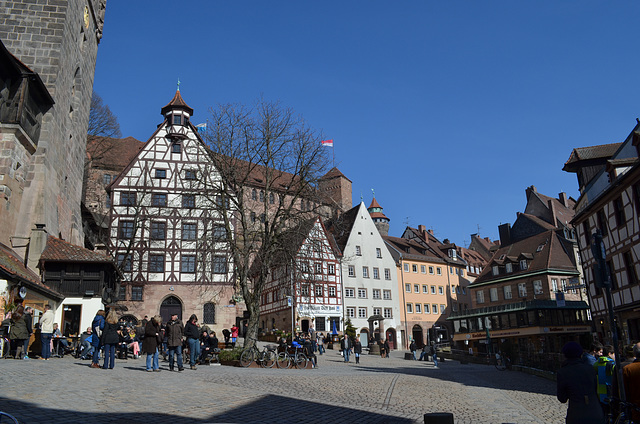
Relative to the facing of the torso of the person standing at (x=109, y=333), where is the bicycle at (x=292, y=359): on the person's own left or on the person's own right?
on the person's own right

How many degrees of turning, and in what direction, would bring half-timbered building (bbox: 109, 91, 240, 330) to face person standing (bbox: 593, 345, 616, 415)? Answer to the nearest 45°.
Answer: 0° — it already faces them

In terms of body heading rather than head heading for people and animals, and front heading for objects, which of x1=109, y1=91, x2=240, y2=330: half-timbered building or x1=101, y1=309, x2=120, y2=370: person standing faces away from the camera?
the person standing

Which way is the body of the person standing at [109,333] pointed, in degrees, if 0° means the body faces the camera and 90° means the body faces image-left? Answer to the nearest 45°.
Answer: approximately 180°

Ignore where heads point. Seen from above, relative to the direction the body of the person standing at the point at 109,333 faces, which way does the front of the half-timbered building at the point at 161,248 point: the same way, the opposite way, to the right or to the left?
the opposite way

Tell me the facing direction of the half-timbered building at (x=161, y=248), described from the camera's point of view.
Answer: facing the viewer

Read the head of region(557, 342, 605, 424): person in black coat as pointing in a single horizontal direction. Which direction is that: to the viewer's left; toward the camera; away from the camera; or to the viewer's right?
away from the camera

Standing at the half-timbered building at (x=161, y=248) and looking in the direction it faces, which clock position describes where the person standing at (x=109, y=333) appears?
The person standing is roughly at 12 o'clock from the half-timbered building.

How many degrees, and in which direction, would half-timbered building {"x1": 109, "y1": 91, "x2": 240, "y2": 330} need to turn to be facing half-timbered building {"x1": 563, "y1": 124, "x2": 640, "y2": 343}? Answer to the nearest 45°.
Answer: approximately 45° to its left

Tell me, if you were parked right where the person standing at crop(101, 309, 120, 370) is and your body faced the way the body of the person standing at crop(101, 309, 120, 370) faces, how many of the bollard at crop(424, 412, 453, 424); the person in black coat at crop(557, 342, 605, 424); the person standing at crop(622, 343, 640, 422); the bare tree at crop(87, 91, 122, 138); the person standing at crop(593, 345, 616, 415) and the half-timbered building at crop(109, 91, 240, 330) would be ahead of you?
2

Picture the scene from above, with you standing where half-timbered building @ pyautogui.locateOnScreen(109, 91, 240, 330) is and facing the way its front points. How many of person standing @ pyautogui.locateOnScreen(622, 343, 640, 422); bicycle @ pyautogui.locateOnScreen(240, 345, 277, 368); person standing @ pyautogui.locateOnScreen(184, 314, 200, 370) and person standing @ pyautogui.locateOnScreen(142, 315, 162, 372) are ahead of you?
4

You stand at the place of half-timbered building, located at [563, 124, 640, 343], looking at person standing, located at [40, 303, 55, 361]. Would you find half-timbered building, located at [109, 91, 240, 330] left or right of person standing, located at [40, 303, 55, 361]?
right

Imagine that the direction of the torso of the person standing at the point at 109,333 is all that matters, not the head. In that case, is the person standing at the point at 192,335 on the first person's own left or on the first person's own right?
on the first person's own right

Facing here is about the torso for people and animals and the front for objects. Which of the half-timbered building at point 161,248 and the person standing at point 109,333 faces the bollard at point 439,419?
the half-timbered building

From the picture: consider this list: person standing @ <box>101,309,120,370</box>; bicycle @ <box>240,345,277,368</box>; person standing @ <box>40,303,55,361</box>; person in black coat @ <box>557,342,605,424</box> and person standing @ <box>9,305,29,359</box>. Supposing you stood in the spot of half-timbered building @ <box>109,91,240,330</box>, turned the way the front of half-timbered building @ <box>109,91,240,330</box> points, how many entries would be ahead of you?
5

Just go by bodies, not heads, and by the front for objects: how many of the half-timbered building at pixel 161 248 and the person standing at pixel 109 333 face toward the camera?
1
